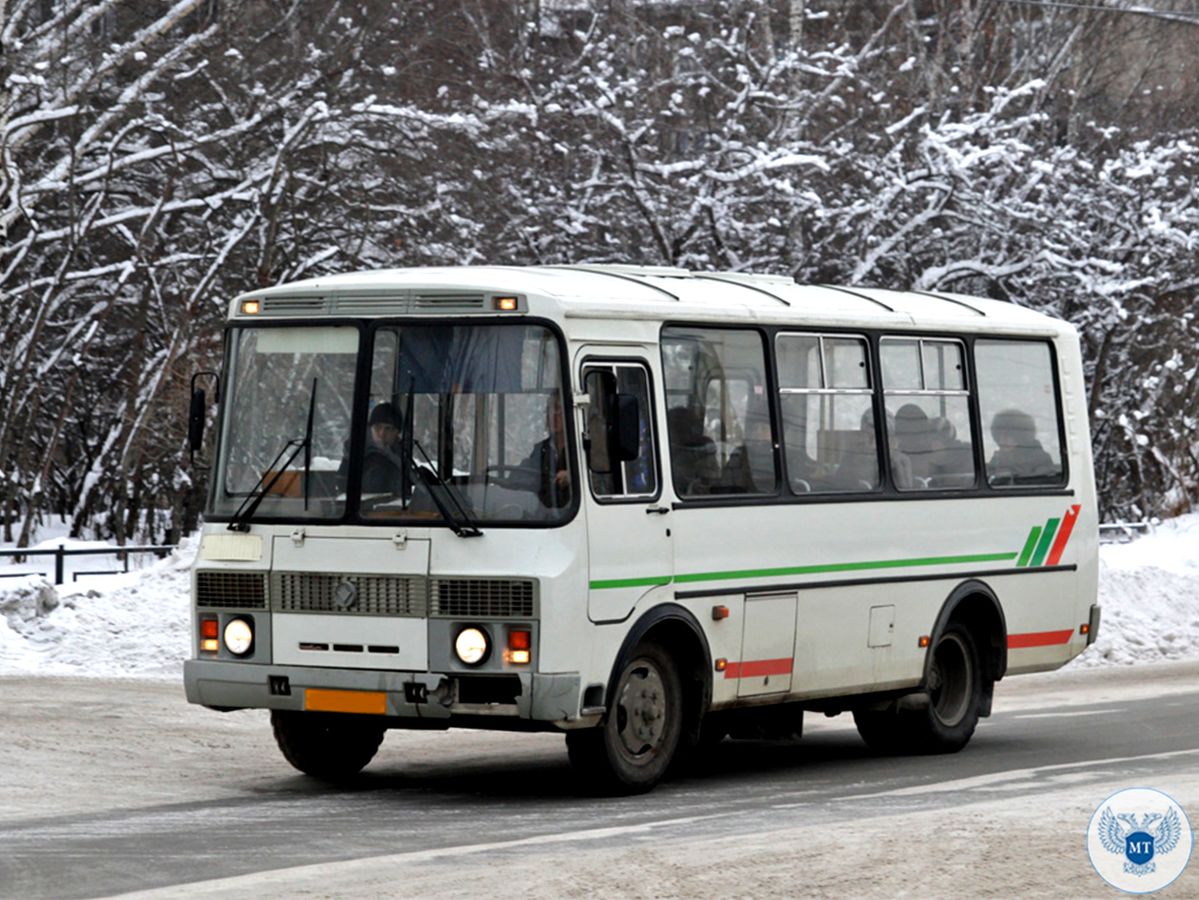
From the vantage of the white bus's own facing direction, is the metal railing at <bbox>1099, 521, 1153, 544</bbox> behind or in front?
behind

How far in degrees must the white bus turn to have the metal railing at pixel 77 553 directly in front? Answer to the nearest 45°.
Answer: approximately 90° to its right

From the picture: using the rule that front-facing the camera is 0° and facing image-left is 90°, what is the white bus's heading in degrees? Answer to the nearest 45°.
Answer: approximately 45°
